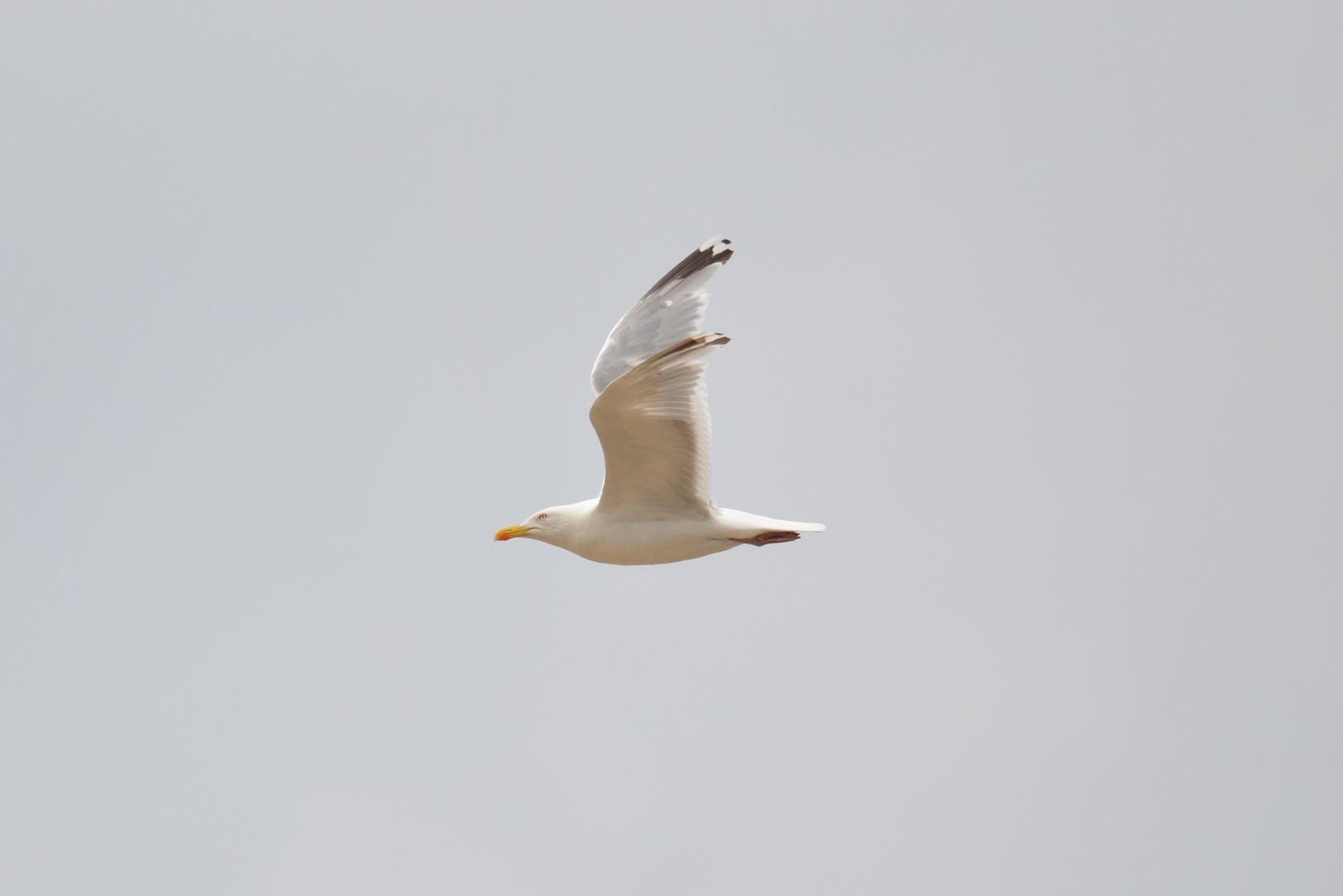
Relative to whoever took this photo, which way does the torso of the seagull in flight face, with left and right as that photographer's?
facing to the left of the viewer
